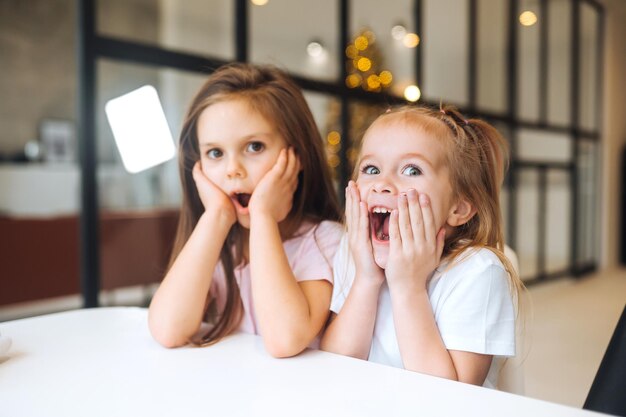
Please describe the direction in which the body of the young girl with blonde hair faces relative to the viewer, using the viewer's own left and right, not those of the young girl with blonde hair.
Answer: facing the viewer and to the left of the viewer

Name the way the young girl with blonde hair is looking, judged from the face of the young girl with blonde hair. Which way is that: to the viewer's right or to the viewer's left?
to the viewer's left

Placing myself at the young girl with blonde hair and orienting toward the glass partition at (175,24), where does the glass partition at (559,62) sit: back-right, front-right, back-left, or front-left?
front-right

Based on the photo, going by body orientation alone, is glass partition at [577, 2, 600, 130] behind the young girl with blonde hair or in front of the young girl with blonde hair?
behind

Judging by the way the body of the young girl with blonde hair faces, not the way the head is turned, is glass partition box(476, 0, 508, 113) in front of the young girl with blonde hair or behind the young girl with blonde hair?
behind

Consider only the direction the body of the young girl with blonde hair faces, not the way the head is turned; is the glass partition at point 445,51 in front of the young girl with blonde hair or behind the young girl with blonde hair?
behind

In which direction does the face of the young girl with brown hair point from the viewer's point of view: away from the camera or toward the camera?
toward the camera

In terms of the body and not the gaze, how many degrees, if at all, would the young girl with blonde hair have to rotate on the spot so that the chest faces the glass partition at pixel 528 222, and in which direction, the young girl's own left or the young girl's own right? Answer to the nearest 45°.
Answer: approximately 135° to the young girl's own right
